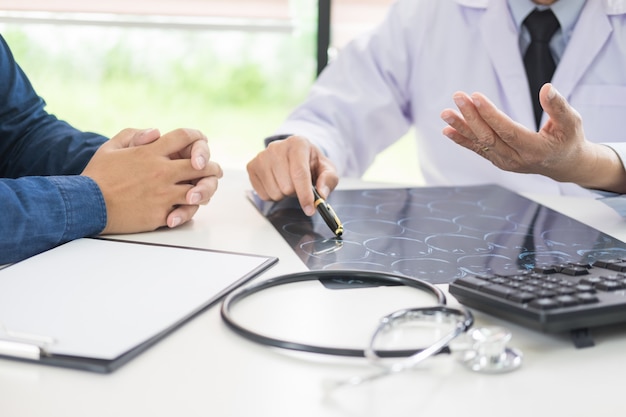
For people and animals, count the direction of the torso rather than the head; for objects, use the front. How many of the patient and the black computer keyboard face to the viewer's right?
1

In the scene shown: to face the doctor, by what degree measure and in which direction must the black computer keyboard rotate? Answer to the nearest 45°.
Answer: approximately 45° to its right

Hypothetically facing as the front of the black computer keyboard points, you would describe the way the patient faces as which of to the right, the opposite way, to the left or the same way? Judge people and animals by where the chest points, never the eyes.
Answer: to the right

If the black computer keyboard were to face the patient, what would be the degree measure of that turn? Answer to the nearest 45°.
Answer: approximately 45° to its left

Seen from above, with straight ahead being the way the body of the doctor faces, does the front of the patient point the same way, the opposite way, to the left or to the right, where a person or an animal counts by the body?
to the left

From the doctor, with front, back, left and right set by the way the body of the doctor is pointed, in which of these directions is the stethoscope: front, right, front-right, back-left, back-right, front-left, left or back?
front

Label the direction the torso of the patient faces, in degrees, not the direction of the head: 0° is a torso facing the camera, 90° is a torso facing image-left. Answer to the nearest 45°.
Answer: approximately 270°

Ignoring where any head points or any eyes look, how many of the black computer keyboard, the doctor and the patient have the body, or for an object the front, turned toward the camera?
1

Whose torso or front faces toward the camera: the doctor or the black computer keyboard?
the doctor

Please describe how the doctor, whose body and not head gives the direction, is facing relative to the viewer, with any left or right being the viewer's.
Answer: facing the viewer

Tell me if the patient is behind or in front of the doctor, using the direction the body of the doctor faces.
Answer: in front

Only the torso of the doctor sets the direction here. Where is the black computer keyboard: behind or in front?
in front

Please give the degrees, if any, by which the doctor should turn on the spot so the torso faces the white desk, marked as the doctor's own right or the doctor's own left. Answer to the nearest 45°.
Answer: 0° — they already face it

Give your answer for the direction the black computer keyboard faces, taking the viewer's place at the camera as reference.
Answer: facing away from the viewer and to the left of the viewer

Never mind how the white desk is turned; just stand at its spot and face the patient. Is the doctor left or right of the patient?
right

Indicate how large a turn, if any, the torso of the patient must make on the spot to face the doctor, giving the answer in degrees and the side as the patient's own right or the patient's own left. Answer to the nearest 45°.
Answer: approximately 45° to the patient's own left
